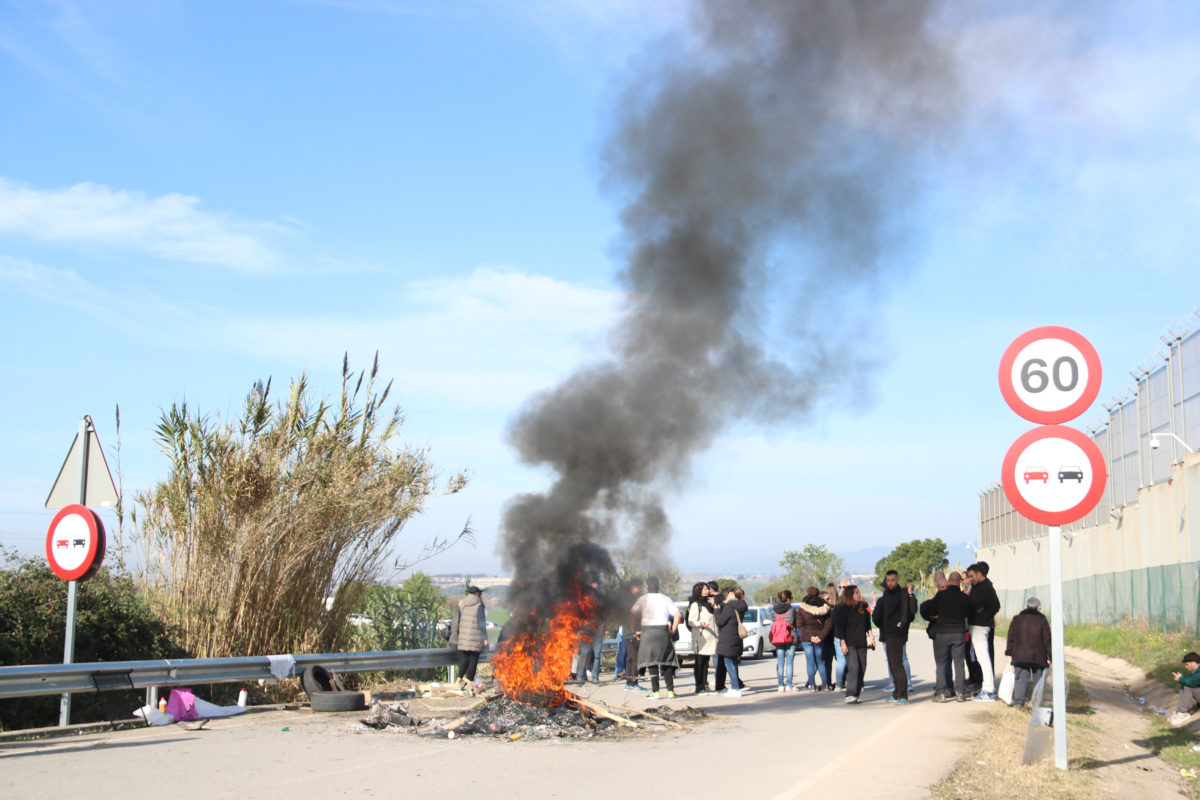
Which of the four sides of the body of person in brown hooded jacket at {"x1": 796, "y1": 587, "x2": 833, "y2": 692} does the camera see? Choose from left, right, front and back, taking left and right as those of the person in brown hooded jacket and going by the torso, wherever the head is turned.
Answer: back

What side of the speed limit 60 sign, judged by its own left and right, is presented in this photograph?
front

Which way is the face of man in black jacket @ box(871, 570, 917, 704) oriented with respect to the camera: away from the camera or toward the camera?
toward the camera

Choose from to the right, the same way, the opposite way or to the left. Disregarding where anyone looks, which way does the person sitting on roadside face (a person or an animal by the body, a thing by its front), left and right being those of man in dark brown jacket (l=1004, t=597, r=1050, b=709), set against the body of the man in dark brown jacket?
to the left

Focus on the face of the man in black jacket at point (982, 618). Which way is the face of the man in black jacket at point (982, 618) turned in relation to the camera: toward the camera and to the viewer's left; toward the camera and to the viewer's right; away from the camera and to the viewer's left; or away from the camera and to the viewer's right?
toward the camera and to the viewer's left

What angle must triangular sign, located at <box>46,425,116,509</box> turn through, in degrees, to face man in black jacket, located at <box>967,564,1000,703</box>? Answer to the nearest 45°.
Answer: approximately 90° to its right

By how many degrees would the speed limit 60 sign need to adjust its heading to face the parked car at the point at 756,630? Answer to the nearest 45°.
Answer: approximately 180°

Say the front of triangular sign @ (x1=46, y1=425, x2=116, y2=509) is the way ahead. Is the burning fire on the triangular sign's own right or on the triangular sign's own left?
on the triangular sign's own right

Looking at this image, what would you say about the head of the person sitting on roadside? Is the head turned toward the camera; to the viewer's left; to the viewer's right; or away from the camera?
to the viewer's left

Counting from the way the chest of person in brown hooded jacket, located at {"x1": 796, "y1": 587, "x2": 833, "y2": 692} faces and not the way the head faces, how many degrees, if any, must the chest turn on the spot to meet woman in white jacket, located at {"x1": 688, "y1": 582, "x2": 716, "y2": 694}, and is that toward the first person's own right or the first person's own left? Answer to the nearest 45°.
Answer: approximately 90° to the first person's own left

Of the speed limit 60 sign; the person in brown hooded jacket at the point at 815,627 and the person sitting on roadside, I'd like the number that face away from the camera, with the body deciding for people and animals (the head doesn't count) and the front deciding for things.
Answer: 1

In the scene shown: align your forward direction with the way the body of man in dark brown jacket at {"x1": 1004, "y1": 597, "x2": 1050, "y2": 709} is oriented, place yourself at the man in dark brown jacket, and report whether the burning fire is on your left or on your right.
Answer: on your left

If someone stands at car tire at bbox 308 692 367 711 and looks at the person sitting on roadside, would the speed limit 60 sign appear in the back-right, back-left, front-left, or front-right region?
front-right

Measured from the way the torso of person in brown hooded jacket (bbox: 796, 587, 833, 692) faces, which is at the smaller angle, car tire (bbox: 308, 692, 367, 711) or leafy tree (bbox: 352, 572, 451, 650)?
the leafy tree

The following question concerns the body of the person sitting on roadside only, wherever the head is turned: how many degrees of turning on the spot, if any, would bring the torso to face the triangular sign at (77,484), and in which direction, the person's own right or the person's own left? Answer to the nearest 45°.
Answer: approximately 45° to the person's own left

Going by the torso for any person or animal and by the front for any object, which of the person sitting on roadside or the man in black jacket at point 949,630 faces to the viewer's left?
the person sitting on roadside

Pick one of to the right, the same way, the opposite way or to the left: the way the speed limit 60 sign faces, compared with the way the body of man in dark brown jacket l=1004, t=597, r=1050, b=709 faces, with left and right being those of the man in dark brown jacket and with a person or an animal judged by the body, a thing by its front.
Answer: the opposite way

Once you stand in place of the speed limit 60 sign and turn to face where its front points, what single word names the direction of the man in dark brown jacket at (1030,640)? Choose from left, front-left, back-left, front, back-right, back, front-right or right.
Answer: back
